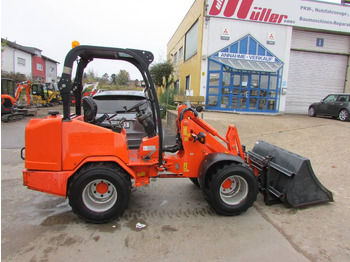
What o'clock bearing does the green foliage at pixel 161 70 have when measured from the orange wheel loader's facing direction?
The green foliage is roughly at 9 o'clock from the orange wheel loader.

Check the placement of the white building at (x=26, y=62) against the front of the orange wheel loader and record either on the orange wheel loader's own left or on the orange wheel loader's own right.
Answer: on the orange wheel loader's own left

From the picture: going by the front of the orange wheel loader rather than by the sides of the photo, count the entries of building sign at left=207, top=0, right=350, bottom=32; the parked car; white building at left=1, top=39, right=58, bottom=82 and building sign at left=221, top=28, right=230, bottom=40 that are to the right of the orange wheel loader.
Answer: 0

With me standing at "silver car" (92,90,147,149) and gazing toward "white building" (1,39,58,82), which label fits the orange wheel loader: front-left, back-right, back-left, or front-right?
back-left

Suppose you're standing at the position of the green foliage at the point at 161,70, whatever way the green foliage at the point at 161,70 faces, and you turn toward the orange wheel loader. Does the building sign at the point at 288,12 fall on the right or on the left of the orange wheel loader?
left

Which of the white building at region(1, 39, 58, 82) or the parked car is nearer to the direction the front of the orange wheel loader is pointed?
the parked car

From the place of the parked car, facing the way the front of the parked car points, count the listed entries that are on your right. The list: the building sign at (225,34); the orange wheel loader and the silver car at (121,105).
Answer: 0

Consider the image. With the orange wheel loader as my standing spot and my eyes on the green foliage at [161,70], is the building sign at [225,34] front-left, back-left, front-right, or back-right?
front-right

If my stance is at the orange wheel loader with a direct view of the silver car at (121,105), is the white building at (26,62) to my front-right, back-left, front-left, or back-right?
front-left

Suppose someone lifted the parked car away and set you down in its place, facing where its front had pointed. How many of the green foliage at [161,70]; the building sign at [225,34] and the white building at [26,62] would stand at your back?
0

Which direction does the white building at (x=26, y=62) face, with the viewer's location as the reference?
facing the viewer and to the right of the viewer

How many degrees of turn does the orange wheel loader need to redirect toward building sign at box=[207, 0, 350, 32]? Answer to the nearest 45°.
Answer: approximately 45° to its left

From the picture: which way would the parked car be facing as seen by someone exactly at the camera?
facing away from the viewer and to the left of the viewer

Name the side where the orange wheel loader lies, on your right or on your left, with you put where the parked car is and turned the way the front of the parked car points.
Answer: on your left

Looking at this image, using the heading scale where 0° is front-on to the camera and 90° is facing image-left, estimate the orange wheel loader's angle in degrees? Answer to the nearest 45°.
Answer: approximately 270°

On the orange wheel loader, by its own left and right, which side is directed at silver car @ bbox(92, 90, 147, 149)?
left

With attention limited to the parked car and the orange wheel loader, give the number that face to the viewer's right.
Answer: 1

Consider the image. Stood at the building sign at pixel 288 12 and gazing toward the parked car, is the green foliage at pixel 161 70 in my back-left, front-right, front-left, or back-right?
back-right
